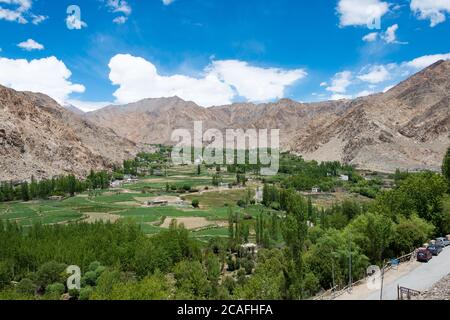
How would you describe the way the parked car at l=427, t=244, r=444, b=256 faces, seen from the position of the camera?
facing the viewer and to the left of the viewer

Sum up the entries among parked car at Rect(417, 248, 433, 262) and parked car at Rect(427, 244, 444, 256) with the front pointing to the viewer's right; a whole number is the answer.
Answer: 0

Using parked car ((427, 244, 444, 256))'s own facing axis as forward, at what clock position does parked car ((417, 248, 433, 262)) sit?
parked car ((417, 248, 433, 262)) is roughly at 11 o'clock from parked car ((427, 244, 444, 256)).

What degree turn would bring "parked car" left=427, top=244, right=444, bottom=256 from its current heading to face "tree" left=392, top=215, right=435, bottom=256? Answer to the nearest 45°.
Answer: approximately 135° to its right

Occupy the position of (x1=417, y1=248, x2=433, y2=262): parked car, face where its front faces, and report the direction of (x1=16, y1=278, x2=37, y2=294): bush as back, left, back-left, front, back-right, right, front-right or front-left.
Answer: front-right
